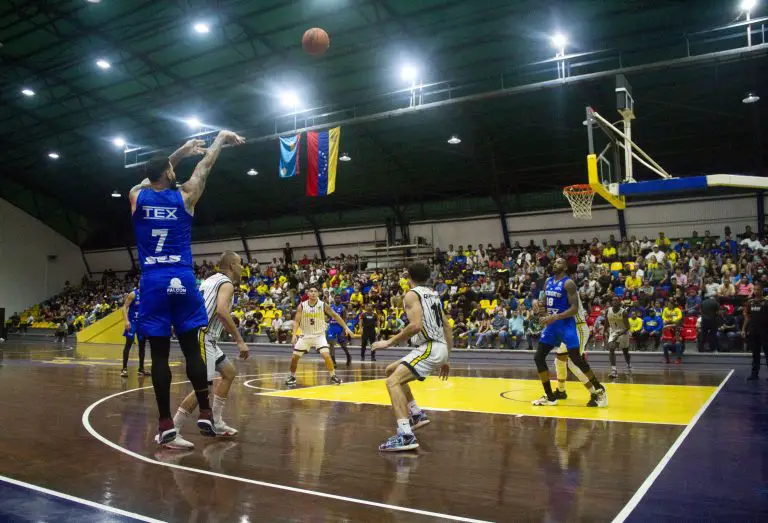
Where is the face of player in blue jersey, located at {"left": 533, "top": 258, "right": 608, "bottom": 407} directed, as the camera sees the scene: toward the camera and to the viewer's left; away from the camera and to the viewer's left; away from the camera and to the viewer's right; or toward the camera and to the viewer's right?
toward the camera and to the viewer's left

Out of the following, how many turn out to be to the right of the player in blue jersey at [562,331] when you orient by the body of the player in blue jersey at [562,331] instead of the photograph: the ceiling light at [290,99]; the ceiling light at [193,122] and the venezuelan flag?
3

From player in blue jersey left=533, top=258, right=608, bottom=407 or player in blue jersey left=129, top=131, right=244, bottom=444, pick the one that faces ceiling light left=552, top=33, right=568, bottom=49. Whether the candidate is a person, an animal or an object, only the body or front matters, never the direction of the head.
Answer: player in blue jersey left=129, top=131, right=244, bottom=444

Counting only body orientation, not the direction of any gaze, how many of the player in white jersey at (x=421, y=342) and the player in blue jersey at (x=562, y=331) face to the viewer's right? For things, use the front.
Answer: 0

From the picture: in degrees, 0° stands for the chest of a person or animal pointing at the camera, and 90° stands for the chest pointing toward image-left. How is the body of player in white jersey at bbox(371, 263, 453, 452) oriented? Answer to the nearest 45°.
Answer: approximately 135°

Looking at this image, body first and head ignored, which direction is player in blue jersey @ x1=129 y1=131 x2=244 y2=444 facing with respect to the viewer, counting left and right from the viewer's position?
facing away from the viewer and to the right of the viewer

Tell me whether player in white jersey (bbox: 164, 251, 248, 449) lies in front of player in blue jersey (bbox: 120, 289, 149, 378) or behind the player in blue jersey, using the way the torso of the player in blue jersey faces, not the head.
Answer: in front

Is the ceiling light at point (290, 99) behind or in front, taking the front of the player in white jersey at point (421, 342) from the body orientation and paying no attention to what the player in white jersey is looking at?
in front

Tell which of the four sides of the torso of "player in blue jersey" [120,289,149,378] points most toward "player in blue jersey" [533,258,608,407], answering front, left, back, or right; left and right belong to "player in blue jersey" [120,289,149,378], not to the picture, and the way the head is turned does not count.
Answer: front

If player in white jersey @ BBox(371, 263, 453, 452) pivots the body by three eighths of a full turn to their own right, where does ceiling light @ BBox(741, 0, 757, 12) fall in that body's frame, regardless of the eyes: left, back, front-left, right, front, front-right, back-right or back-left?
front-left

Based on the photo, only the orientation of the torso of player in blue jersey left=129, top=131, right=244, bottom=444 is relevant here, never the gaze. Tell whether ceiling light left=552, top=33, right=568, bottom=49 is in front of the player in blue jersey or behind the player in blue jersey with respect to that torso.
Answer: in front
